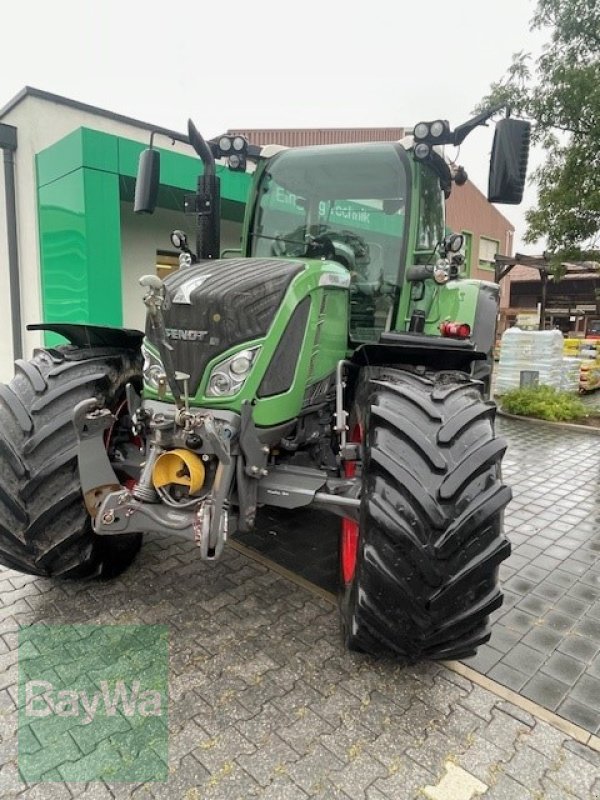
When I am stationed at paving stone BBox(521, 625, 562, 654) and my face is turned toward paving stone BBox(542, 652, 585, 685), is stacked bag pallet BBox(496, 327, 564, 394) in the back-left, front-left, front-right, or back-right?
back-left

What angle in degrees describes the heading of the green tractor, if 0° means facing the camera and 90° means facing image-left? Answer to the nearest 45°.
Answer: approximately 45°

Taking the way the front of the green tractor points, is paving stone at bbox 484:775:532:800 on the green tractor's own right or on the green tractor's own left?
on the green tractor's own left

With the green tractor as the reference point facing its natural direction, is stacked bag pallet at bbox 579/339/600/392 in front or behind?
behind

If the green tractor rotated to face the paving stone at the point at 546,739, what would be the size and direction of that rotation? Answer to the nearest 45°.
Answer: approximately 90° to its left

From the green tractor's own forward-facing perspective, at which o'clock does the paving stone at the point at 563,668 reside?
The paving stone is roughly at 10 o'clock from the green tractor.

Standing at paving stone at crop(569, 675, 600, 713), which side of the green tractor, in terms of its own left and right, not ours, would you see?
left
